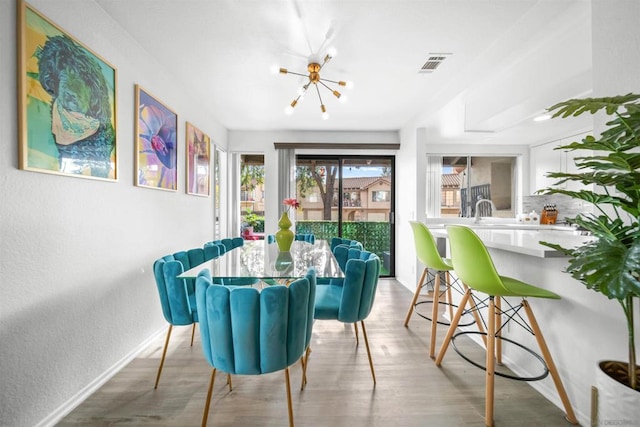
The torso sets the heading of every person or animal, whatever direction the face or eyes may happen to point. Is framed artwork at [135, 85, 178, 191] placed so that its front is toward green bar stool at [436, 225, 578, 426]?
yes

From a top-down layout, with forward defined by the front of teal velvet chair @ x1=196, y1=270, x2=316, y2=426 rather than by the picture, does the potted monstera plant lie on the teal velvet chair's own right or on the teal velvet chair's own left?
on the teal velvet chair's own right

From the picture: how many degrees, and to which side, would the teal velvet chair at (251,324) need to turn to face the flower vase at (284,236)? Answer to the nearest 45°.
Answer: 0° — it already faces it

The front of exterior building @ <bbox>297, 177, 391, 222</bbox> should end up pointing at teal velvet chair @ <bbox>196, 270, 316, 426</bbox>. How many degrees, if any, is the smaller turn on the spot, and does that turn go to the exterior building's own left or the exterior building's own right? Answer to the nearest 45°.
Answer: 0° — it already faces it

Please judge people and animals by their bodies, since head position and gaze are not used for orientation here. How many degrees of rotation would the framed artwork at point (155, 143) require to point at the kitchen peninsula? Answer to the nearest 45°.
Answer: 0° — it already faces it

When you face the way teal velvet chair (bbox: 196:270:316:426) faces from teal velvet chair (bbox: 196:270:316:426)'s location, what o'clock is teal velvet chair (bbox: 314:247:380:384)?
teal velvet chair (bbox: 314:247:380:384) is roughly at 2 o'clock from teal velvet chair (bbox: 196:270:316:426).

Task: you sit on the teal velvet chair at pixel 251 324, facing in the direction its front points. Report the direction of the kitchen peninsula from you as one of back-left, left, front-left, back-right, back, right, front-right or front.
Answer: right

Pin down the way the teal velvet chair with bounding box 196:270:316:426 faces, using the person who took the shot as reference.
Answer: facing away from the viewer

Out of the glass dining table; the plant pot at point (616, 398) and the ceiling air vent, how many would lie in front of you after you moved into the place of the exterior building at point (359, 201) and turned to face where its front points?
3

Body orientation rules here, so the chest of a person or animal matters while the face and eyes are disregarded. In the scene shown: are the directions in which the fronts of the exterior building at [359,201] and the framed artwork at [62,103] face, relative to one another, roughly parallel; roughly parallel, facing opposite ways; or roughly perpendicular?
roughly perpendicular

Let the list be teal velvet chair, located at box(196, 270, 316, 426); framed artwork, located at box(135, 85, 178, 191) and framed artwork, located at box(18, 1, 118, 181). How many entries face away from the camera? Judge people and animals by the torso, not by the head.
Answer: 1

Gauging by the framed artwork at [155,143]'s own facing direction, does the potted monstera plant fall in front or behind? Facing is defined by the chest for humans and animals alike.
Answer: in front

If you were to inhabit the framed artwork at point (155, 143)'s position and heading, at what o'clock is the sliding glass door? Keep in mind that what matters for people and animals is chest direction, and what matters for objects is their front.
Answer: The sliding glass door is roughly at 10 o'clock from the framed artwork.

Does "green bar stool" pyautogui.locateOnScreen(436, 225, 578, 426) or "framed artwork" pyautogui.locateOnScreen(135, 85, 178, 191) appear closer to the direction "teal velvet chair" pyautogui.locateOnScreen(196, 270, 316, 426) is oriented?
the framed artwork

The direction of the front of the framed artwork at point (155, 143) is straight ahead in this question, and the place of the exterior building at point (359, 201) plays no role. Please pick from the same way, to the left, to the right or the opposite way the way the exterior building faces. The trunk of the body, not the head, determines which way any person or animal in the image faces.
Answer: to the right
